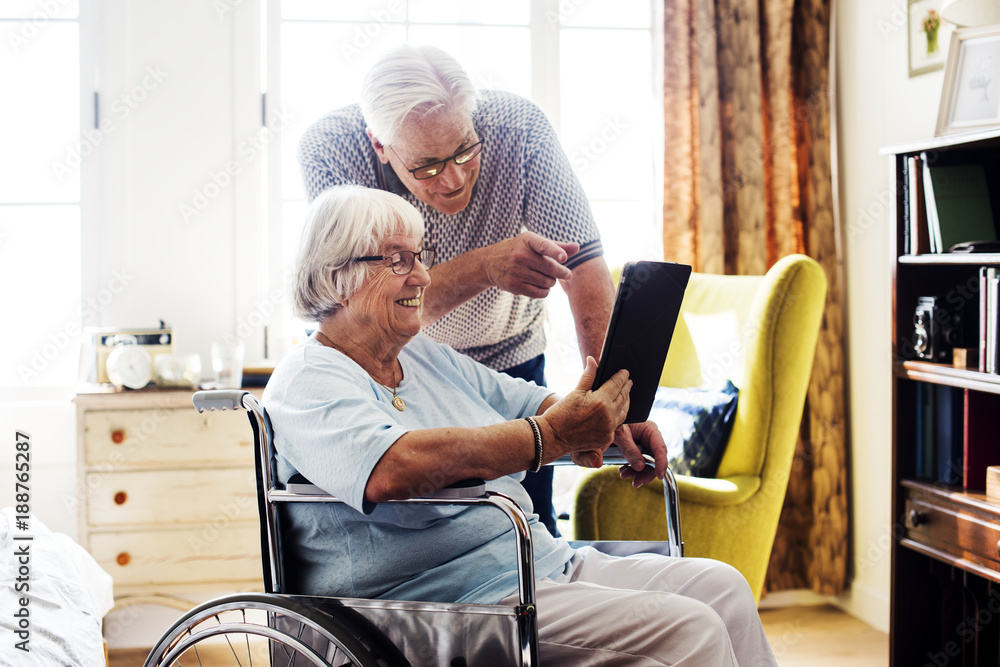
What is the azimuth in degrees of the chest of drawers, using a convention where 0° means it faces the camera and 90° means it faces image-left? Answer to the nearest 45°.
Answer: approximately 0°

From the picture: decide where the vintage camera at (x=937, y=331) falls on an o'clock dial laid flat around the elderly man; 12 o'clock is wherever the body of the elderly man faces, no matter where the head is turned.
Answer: The vintage camera is roughly at 10 o'clock from the elderly man.

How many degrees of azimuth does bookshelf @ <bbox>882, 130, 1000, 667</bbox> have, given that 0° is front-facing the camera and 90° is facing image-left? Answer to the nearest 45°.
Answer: approximately 45°

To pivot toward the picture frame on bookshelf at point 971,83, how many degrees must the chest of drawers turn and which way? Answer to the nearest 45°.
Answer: approximately 45° to its left

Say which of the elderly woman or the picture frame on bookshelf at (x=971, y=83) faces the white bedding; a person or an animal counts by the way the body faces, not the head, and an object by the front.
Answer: the picture frame on bookshelf

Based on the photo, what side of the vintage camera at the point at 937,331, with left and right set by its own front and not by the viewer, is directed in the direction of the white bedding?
front

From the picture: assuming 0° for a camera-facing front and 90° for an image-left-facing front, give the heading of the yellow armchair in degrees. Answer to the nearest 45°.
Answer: approximately 45°

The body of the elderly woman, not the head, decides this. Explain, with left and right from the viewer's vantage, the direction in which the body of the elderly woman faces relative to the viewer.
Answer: facing the viewer and to the right of the viewer

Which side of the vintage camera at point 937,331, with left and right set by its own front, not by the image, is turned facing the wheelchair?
front
